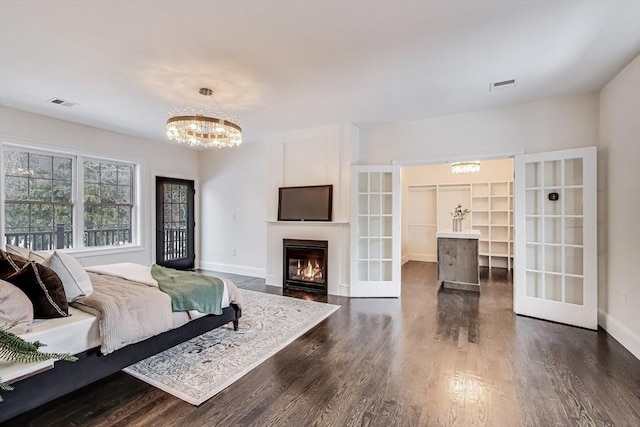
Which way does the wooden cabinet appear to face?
toward the camera

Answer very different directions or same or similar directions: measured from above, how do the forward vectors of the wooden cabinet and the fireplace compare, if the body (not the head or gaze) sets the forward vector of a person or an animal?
same or similar directions

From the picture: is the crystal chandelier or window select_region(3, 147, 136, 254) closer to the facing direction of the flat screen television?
the crystal chandelier

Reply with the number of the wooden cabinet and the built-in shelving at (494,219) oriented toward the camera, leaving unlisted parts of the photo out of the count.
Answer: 2

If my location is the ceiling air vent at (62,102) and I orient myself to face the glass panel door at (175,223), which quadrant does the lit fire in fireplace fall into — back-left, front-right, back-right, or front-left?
front-right

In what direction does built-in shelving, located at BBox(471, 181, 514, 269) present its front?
toward the camera

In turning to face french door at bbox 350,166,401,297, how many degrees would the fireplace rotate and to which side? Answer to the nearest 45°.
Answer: approximately 135° to its left

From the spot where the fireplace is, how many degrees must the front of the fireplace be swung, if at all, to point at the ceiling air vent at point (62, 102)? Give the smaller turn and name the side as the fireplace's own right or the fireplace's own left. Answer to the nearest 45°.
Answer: approximately 45° to the fireplace's own right

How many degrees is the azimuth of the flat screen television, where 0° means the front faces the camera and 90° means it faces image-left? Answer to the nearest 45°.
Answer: approximately 45°

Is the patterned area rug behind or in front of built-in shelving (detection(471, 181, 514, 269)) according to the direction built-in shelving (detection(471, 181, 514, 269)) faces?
in front

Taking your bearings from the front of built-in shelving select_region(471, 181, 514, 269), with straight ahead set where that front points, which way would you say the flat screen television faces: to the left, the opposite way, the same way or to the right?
the same way

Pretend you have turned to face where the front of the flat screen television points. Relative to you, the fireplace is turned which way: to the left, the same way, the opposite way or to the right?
the same way

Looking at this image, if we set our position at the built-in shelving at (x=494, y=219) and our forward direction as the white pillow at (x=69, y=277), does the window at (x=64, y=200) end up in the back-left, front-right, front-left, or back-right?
front-right

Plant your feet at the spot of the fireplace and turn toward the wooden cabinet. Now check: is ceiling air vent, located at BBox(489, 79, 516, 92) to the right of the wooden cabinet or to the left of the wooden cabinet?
right

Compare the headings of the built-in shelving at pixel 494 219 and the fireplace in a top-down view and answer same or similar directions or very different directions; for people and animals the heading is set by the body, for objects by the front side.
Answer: same or similar directions

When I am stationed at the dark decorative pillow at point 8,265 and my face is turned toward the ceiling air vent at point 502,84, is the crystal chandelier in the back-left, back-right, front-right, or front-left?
front-left

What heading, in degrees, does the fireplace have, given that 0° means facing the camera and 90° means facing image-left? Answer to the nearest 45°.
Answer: approximately 45°

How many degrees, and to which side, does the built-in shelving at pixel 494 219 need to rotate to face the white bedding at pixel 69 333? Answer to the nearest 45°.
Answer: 0° — it already faces it
